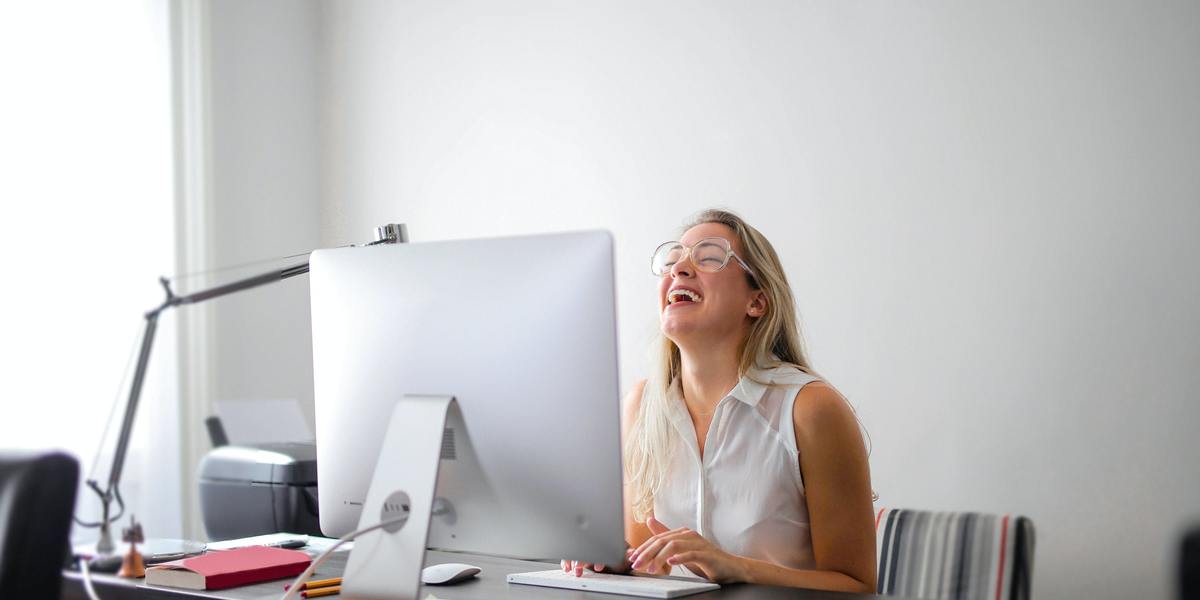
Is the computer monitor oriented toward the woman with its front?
yes

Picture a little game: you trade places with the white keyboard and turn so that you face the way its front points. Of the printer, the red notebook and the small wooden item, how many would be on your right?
0

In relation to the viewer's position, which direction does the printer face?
facing the viewer and to the right of the viewer

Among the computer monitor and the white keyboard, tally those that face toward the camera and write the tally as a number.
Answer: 0

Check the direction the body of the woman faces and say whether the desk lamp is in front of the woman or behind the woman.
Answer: in front

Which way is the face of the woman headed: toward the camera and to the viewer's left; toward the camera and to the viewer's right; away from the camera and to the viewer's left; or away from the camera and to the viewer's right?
toward the camera and to the viewer's left

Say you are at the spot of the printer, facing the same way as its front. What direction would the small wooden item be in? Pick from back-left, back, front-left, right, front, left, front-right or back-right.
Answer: front-right

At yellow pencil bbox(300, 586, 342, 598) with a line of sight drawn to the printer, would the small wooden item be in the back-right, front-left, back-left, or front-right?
front-left

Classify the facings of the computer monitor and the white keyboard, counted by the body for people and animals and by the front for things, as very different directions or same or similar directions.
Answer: same or similar directions

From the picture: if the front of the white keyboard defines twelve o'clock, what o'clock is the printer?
The printer is roughly at 9 o'clock from the white keyboard.

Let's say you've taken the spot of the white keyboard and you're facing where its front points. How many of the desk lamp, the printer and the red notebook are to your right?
0

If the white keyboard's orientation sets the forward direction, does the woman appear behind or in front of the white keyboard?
in front

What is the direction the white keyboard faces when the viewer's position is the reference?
facing away from the viewer and to the right of the viewer

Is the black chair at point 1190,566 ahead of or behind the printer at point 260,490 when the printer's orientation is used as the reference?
ahead

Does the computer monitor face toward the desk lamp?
no

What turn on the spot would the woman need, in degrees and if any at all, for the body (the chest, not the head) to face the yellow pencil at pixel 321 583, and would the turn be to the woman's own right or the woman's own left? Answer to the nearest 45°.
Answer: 0° — they already face it
